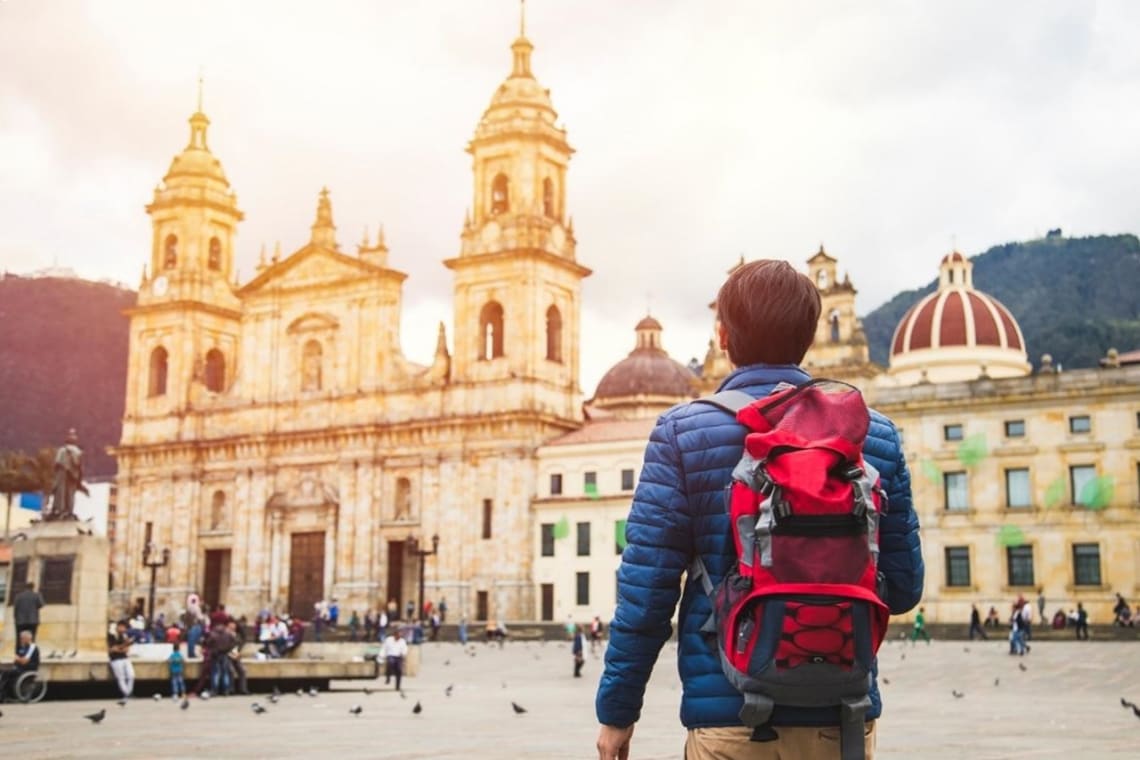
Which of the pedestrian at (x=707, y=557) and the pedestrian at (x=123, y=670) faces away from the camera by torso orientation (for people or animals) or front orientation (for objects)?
the pedestrian at (x=707, y=557)

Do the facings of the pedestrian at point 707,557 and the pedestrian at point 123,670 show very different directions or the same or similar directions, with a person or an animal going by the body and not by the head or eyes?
very different directions

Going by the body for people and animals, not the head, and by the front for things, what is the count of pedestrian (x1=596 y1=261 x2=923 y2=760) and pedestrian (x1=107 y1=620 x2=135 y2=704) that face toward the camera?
1

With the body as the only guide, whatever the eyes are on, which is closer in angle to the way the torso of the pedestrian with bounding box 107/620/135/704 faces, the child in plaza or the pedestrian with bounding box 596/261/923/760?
the pedestrian

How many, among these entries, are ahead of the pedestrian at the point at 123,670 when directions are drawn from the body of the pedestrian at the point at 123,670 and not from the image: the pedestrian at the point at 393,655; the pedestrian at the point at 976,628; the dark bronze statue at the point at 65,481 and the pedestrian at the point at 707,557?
1

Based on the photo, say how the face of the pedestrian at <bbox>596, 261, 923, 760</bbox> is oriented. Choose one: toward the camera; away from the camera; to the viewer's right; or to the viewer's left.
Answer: away from the camera

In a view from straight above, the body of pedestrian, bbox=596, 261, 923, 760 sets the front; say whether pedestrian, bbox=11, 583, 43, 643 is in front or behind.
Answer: in front

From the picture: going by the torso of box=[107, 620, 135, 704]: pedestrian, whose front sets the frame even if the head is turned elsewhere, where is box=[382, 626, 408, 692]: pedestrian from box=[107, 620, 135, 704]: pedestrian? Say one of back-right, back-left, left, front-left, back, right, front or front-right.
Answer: back-left

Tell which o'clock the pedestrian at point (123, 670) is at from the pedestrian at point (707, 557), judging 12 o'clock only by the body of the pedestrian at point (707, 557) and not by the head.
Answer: the pedestrian at point (123, 670) is roughly at 11 o'clock from the pedestrian at point (707, 557).

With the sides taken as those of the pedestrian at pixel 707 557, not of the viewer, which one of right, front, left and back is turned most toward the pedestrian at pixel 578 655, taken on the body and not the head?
front

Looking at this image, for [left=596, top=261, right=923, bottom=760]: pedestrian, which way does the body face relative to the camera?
away from the camera

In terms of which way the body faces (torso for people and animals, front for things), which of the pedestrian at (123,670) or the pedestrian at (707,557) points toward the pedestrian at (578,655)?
the pedestrian at (707,557)

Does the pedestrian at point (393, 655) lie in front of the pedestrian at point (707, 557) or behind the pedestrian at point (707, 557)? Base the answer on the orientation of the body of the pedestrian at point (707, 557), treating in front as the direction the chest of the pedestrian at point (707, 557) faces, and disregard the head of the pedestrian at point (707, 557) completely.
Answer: in front

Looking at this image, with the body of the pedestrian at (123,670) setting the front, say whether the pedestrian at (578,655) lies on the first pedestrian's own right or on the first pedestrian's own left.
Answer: on the first pedestrian's own left

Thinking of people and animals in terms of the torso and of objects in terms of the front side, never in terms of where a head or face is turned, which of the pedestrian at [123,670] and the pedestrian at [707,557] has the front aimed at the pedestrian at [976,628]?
the pedestrian at [707,557]

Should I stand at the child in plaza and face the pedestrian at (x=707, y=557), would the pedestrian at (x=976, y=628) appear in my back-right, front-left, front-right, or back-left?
back-left

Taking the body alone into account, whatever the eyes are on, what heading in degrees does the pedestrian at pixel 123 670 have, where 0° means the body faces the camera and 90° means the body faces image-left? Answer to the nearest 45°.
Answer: approximately 0°

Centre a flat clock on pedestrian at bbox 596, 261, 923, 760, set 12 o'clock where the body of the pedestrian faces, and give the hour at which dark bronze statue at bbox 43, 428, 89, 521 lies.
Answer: The dark bronze statue is roughly at 11 o'clock from the pedestrian.
